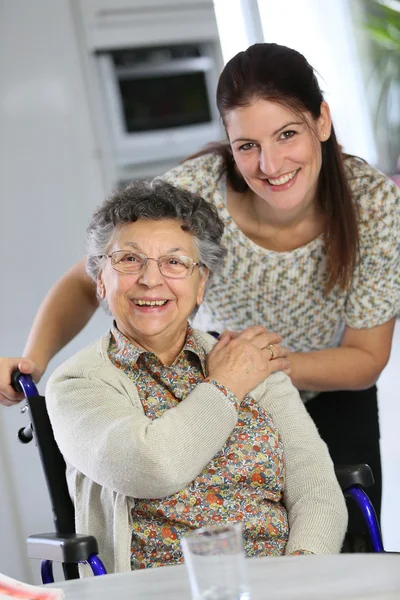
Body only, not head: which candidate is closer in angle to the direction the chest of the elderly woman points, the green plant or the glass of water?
the glass of water

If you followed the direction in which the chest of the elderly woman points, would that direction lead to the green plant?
no

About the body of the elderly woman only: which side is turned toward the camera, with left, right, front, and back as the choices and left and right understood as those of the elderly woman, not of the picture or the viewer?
front

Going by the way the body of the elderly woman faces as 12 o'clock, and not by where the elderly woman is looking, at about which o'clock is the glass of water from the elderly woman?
The glass of water is roughly at 12 o'clock from the elderly woman.
